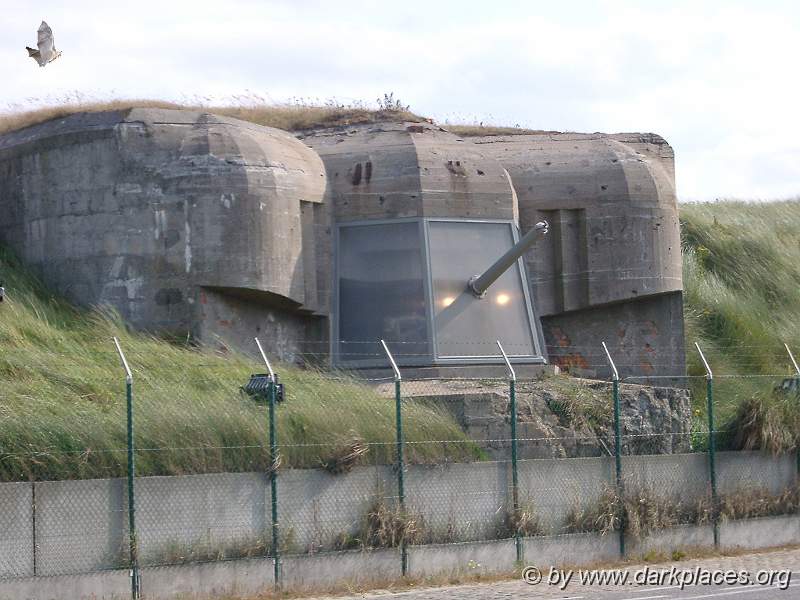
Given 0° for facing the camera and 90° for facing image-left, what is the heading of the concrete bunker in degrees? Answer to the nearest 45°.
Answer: approximately 315°

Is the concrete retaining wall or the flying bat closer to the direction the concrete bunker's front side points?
the concrete retaining wall

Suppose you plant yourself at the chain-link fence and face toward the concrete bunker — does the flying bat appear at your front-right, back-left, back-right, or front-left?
front-left

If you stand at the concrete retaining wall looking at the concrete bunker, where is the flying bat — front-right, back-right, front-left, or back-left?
front-left
